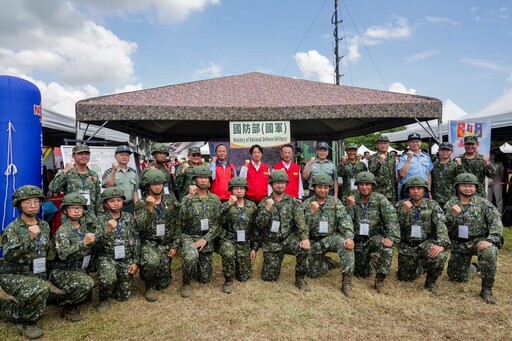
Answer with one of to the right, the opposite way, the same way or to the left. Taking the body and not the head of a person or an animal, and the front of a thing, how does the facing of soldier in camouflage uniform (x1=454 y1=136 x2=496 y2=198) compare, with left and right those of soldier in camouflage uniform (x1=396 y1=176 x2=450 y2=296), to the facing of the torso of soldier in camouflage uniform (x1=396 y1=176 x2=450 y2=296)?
the same way

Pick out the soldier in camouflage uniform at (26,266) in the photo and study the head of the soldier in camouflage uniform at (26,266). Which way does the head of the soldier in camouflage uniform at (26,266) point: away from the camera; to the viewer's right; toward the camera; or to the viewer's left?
toward the camera

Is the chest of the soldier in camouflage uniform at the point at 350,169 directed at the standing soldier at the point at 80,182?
no

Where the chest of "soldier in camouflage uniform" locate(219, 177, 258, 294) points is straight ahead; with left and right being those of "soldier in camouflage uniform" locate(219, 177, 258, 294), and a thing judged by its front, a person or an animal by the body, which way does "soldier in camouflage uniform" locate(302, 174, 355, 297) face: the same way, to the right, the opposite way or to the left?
the same way

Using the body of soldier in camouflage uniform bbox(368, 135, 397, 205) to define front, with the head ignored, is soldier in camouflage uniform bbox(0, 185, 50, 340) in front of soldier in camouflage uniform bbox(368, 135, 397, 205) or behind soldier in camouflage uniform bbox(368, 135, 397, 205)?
in front

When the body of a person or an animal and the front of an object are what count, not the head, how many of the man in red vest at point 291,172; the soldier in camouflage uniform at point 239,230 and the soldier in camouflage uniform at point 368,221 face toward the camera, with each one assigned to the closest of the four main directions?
3

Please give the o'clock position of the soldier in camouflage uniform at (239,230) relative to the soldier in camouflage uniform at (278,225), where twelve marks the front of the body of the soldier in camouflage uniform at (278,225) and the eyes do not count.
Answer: the soldier in camouflage uniform at (239,230) is roughly at 3 o'clock from the soldier in camouflage uniform at (278,225).

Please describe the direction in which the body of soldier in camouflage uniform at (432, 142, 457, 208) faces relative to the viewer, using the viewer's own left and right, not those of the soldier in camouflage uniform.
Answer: facing the viewer

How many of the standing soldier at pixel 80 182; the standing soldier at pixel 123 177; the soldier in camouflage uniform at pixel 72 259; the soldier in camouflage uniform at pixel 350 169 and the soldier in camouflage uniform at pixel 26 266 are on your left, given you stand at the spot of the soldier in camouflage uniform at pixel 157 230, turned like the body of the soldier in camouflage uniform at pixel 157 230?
1

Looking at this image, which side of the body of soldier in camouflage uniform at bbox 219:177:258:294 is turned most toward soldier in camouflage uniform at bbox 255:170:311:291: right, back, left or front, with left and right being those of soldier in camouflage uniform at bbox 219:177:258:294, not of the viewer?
left

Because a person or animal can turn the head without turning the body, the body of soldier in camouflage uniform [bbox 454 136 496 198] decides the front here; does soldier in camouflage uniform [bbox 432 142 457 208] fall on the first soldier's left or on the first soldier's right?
on the first soldier's right

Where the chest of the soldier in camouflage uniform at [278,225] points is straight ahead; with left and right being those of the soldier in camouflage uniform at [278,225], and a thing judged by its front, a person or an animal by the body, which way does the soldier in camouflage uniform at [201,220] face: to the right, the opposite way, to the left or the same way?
the same way

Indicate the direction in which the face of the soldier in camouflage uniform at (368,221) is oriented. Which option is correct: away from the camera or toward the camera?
toward the camera

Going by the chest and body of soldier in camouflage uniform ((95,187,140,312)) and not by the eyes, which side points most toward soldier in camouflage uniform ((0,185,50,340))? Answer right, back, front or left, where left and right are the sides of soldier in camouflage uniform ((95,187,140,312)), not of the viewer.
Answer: right

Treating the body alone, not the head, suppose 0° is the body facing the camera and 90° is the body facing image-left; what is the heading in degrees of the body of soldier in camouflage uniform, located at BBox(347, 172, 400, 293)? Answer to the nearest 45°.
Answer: approximately 0°
